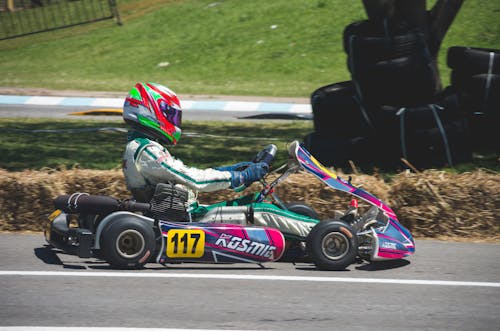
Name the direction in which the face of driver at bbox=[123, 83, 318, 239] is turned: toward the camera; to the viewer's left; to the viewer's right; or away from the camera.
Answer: to the viewer's right

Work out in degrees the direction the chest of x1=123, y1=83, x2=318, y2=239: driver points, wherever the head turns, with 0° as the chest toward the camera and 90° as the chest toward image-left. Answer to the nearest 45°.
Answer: approximately 270°

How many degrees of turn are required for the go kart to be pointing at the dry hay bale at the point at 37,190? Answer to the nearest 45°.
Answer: approximately 135° to its left

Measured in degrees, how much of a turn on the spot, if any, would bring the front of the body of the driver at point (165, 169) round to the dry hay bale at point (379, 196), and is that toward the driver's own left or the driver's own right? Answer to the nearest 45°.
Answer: approximately 45° to the driver's own left

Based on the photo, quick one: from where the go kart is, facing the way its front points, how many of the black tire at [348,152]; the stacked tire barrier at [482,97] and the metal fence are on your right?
0

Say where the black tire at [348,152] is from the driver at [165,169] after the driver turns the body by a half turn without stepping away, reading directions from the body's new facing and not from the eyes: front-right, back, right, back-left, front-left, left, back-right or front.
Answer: back-right

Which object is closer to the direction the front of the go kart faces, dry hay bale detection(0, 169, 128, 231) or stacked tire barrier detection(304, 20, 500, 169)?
the stacked tire barrier

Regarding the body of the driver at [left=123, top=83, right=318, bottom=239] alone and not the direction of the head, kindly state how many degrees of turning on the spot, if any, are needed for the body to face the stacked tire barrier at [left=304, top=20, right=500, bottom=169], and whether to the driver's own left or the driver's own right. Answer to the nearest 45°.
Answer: approximately 45° to the driver's own left

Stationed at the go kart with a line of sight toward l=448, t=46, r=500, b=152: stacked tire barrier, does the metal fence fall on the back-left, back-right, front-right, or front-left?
front-left

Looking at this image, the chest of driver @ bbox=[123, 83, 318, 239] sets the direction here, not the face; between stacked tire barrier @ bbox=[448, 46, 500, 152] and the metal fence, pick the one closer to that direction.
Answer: the stacked tire barrier

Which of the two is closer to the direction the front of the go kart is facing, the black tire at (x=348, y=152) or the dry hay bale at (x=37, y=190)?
the black tire

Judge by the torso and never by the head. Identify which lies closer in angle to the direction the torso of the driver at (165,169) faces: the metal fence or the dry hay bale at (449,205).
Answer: the dry hay bale

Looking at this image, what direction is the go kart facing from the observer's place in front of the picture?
facing to the right of the viewer
